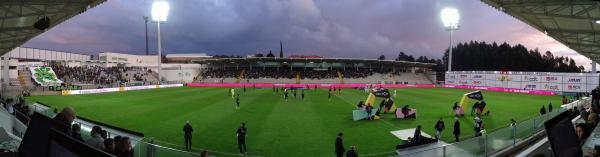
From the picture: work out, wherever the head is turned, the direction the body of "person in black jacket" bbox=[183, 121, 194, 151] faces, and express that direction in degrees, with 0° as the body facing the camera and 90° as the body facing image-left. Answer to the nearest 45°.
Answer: approximately 180°

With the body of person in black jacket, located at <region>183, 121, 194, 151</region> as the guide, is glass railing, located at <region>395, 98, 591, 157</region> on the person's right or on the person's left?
on the person's right

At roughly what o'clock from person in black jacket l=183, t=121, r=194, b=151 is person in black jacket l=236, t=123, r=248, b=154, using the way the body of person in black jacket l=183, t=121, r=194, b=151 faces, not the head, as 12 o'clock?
person in black jacket l=236, t=123, r=248, b=154 is roughly at 4 o'clock from person in black jacket l=183, t=121, r=194, b=151.
